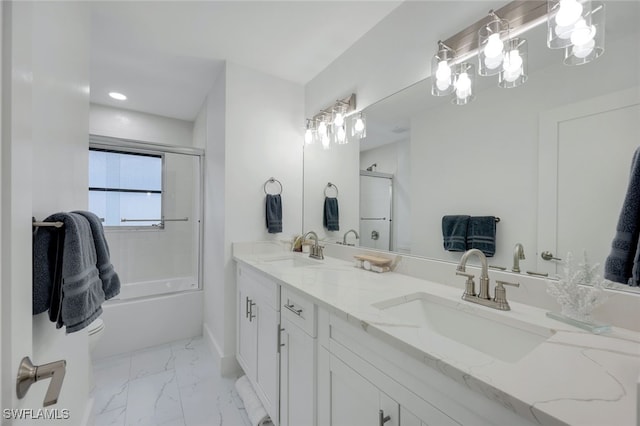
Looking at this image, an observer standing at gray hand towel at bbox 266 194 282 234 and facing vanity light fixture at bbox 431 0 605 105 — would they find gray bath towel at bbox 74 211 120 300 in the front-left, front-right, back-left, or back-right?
front-right

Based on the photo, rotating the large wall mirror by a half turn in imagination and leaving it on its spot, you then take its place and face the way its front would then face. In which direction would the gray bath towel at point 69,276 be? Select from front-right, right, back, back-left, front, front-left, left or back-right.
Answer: back

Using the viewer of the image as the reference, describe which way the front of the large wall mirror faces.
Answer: facing the viewer and to the left of the viewer

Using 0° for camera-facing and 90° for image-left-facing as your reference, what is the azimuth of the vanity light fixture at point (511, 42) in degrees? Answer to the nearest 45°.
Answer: approximately 45°

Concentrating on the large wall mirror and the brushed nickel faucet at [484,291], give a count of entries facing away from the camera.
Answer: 0

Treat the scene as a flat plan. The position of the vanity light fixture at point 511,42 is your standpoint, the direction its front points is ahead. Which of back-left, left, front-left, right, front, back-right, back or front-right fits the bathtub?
front-right

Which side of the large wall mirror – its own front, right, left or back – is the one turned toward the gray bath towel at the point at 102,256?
front

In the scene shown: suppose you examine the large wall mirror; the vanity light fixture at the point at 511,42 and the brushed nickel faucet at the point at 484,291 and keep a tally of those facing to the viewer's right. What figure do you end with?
0

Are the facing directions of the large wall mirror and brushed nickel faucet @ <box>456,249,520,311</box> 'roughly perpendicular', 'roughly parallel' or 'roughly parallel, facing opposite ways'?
roughly parallel

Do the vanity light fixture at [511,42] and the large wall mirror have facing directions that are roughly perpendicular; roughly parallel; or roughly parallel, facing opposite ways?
roughly parallel

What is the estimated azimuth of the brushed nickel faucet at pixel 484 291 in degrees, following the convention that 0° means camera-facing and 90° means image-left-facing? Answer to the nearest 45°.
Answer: approximately 45°

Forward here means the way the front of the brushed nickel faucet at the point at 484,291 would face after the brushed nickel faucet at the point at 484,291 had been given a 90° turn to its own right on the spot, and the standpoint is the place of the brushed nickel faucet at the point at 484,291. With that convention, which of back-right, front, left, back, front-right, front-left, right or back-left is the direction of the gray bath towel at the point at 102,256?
left
